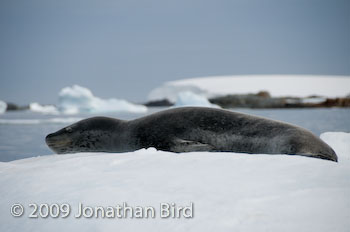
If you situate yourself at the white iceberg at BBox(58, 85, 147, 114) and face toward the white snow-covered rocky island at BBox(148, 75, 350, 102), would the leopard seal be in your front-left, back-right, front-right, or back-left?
back-right

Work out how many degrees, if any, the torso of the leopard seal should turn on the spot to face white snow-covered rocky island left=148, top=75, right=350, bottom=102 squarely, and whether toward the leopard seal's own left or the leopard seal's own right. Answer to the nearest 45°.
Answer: approximately 90° to the leopard seal's own right

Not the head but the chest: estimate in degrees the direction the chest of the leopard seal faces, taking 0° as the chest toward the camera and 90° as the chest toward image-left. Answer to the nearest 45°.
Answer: approximately 90°

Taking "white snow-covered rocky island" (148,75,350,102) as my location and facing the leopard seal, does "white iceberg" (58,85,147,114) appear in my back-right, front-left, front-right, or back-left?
front-right

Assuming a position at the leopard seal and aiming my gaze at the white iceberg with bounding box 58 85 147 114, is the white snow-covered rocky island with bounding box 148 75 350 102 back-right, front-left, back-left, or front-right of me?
front-right

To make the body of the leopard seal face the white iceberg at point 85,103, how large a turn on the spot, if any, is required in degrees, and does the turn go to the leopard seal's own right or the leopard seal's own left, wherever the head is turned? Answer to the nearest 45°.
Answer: approximately 90° to the leopard seal's own right
